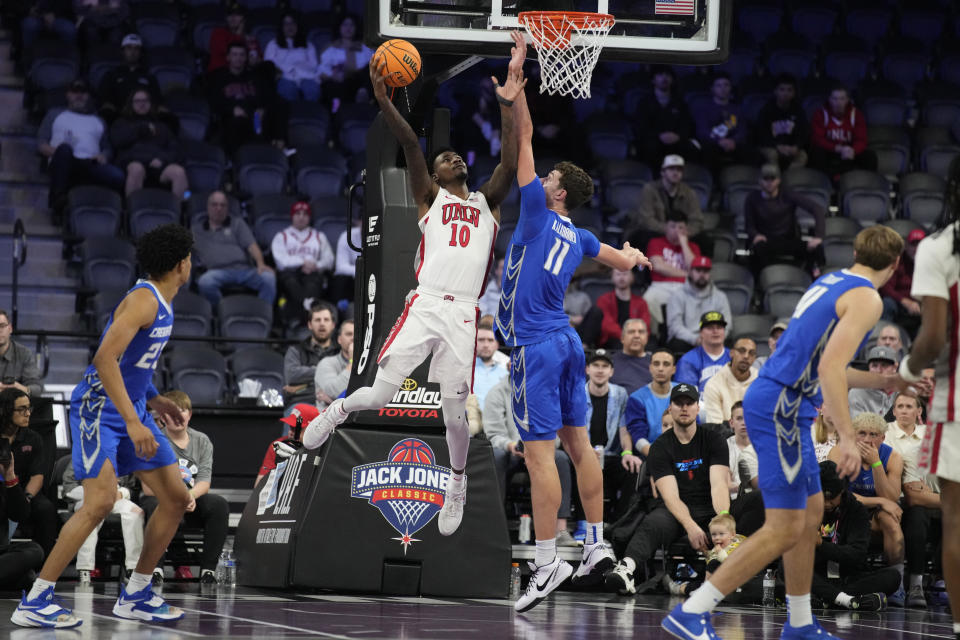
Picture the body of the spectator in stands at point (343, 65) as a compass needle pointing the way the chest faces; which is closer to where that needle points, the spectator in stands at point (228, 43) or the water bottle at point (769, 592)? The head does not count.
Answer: the water bottle

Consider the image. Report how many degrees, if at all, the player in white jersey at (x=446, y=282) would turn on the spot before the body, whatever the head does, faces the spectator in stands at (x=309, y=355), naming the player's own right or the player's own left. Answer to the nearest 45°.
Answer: approximately 180°

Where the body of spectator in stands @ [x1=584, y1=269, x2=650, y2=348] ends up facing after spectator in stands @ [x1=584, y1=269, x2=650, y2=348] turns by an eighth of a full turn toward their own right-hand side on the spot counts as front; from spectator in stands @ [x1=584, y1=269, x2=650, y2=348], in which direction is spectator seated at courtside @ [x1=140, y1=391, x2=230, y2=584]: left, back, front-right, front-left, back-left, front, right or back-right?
front

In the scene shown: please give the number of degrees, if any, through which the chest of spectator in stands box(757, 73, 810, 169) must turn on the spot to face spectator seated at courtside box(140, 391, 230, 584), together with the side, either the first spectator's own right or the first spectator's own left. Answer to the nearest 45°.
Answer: approximately 45° to the first spectator's own right

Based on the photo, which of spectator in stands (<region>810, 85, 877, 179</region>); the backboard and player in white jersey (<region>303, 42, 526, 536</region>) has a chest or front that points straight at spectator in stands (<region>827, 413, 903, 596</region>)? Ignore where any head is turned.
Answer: spectator in stands (<region>810, 85, 877, 179</region>)

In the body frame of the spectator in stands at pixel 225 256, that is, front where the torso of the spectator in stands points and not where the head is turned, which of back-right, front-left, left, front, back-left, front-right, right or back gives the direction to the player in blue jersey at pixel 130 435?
front

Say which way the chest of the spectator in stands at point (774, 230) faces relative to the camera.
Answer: toward the camera

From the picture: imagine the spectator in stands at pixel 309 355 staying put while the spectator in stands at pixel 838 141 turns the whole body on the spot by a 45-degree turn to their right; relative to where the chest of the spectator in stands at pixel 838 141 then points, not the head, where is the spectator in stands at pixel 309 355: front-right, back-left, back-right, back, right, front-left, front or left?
front

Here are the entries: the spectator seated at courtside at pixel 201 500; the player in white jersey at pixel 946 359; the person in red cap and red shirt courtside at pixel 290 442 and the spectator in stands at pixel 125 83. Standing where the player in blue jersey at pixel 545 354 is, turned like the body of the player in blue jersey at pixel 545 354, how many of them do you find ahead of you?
3

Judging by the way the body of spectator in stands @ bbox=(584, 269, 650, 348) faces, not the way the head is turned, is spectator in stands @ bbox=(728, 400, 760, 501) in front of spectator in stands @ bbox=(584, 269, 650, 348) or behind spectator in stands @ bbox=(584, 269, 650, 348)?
in front

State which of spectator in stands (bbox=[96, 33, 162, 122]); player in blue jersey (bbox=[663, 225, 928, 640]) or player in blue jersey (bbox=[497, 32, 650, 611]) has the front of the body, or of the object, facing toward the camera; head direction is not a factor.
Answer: the spectator in stands

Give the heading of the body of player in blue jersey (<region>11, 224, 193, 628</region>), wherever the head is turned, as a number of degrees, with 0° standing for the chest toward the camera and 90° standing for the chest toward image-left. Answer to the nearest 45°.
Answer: approximately 315°

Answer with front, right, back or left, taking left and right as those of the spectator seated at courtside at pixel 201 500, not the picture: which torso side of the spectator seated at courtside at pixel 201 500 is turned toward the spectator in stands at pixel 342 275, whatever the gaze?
back

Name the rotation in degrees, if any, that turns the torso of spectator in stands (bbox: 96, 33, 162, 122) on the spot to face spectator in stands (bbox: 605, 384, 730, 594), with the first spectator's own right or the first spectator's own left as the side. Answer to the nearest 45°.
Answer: approximately 45° to the first spectator's own left

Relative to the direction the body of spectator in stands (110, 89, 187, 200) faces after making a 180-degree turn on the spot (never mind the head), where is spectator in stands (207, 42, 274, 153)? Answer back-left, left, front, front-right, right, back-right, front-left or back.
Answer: front-right
